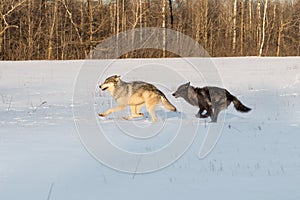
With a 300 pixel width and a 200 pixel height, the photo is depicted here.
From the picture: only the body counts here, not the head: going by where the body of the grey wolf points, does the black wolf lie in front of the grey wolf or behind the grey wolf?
behind

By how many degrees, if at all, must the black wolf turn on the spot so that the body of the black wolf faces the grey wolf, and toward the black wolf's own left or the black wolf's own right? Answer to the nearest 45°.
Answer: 0° — it already faces it

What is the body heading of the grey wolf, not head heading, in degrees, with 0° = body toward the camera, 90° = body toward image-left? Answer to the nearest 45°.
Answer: approximately 90°

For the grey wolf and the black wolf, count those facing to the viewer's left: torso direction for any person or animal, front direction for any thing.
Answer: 2

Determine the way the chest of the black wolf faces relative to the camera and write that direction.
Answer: to the viewer's left
